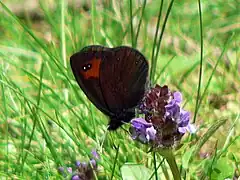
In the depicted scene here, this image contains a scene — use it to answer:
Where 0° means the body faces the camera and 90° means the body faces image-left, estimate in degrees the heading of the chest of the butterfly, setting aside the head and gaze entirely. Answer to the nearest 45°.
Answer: approximately 90°
